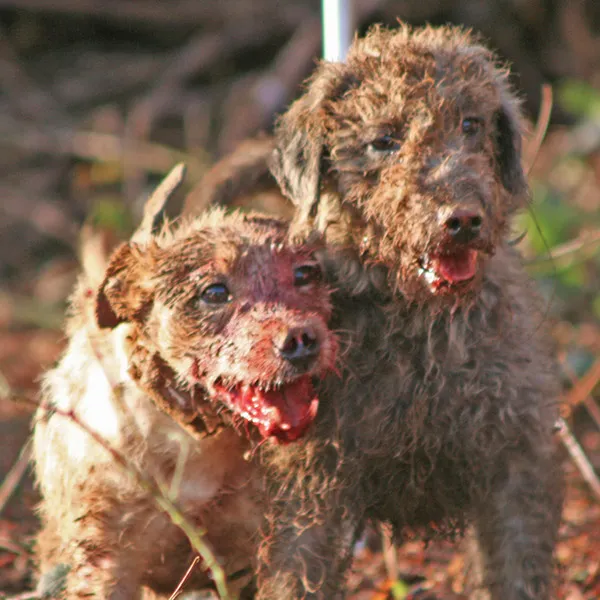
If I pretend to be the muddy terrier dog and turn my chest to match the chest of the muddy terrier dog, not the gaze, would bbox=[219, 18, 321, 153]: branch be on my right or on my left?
on my left

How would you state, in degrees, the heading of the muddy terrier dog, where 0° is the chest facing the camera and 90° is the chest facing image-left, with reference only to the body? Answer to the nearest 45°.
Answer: approximately 315°

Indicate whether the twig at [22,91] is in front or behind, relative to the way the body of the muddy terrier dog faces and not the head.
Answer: behind

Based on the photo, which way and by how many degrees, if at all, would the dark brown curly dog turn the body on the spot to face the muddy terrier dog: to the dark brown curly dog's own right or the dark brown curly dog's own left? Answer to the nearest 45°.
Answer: approximately 90° to the dark brown curly dog's own right

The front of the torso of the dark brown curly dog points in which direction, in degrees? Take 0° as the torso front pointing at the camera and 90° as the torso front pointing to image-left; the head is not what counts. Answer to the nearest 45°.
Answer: approximately 0°

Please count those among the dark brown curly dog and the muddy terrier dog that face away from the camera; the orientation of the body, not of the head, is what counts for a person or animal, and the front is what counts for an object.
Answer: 0

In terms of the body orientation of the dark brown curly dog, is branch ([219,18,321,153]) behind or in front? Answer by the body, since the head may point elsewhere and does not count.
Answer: behind

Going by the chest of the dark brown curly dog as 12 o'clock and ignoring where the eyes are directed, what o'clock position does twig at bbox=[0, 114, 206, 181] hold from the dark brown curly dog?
The twig is roughly at 5 o'clock from the dark brown curly dog.

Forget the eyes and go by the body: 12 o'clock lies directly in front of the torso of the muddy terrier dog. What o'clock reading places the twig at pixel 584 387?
The twig is roughly at 9 o'clock from the muddy terrier dog.
